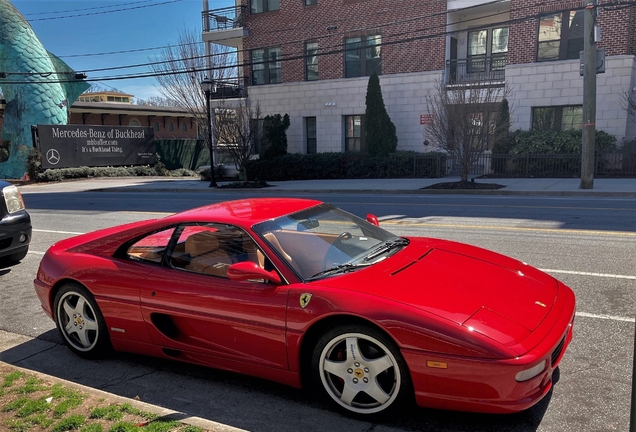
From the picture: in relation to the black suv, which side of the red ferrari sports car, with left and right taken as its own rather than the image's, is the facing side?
back

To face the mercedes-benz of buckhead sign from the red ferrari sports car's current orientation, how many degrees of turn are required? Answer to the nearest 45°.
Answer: approximately 180°

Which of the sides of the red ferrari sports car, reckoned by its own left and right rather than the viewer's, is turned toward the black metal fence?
left

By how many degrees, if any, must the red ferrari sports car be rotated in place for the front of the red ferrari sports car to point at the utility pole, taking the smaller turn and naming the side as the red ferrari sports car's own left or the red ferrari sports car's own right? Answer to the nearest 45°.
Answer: approximately 90° to the red ferrari sports car's own left

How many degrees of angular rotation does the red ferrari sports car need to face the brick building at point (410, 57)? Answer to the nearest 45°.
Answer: approximately 135° to its left

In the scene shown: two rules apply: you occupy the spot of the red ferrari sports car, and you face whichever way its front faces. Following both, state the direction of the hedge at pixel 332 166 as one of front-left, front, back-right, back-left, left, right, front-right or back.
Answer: back-left

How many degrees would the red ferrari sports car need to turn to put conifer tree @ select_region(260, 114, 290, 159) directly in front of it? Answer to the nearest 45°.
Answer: approximately 135° to its left

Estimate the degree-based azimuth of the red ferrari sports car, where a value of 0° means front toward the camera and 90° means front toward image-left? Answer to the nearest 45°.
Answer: approximately 315°

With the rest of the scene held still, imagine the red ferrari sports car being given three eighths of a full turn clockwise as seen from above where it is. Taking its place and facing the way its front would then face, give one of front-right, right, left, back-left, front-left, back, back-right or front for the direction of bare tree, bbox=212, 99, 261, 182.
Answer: right

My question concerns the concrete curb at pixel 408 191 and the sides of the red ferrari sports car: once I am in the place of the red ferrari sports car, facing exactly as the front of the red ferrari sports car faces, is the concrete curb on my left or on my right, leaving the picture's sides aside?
on my left

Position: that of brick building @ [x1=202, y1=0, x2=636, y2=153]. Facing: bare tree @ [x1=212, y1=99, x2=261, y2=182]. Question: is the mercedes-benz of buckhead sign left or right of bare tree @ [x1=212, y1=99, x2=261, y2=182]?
right
